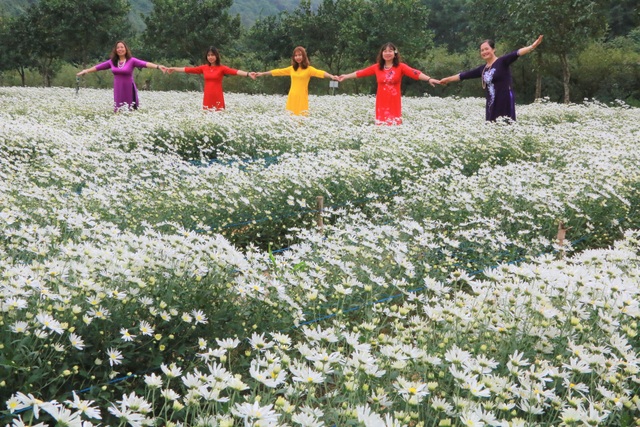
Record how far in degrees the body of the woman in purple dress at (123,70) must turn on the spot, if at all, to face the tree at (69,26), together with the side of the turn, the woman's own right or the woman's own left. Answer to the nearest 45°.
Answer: approximately 180°

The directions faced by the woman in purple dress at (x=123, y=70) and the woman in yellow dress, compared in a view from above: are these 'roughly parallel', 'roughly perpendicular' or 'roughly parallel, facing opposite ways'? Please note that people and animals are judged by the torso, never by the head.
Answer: roughly parallel

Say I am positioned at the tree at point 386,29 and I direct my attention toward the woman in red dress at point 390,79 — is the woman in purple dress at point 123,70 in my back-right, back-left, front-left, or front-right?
front-right

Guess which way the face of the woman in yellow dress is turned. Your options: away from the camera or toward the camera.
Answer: toward the camera

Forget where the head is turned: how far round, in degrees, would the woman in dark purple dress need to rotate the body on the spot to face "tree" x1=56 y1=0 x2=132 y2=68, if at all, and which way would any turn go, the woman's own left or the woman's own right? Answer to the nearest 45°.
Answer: approximately 90° to the woman's own right

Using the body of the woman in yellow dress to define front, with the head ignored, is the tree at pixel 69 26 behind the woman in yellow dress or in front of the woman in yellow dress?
behind

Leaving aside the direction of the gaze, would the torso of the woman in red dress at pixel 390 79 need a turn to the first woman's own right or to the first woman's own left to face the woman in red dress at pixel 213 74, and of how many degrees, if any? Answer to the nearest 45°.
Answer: approximately 90° to the first woman's own right

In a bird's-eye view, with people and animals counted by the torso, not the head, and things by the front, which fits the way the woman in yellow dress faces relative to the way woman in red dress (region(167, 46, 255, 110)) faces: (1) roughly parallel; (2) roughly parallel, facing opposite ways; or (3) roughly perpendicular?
roughly parallel

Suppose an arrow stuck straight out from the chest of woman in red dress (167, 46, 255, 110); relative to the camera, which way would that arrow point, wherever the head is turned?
toward the camera

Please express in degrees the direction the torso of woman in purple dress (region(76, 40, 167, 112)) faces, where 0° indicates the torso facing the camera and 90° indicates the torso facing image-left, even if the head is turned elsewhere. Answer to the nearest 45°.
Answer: approximately 0°

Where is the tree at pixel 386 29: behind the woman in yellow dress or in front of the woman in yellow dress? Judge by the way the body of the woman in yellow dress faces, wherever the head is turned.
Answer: behind

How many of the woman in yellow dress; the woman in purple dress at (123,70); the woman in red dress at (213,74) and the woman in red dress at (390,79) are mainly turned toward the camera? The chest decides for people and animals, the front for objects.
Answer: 4

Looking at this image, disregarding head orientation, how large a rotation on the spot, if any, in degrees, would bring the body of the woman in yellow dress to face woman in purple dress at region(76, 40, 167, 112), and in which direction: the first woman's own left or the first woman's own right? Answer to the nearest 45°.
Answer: approximately 90° to the first woman's own right
